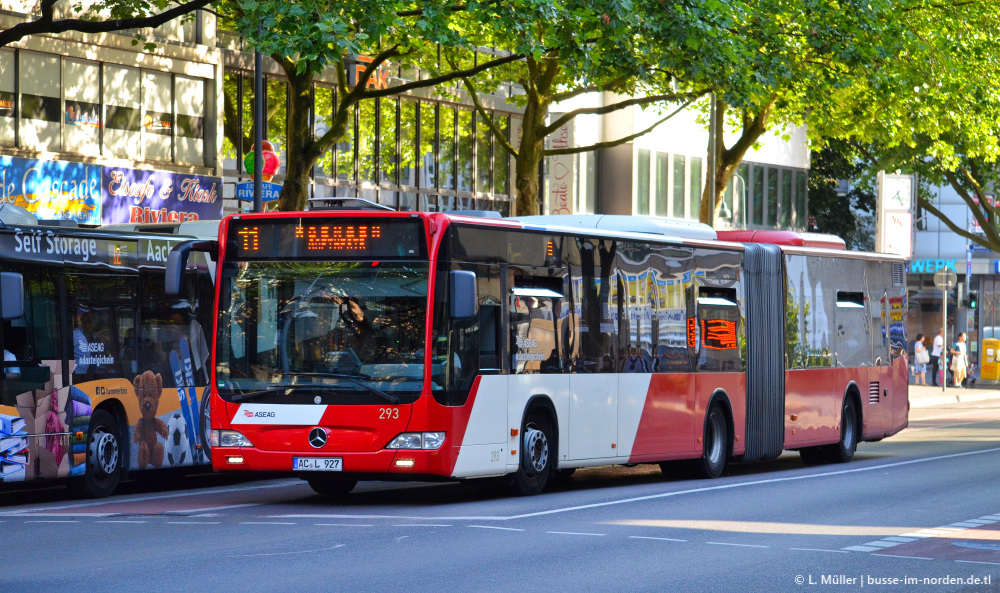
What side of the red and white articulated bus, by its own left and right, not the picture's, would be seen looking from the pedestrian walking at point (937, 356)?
back

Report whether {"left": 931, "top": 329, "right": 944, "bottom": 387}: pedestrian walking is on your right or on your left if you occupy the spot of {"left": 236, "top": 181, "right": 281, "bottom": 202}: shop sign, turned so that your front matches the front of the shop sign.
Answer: on your left

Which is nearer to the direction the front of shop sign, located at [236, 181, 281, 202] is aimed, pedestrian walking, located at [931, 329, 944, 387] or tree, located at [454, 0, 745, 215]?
the tree

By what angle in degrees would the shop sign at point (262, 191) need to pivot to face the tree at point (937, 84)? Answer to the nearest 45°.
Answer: approximately 90° to its left

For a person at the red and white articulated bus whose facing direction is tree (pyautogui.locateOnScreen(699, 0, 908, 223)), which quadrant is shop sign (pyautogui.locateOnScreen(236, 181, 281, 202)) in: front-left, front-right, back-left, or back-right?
front-left

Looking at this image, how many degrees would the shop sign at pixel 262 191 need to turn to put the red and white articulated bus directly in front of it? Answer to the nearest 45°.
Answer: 0° — it already faces it

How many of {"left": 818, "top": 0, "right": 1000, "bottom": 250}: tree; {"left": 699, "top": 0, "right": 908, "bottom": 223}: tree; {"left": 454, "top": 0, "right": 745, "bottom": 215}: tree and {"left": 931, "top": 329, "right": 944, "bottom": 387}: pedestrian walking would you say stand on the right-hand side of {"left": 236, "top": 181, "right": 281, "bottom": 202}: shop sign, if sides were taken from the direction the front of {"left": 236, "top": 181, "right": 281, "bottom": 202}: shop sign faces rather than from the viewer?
0

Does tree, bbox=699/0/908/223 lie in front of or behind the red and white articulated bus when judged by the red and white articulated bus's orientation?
behind

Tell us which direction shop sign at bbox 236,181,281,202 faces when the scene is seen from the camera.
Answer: facing the viewer

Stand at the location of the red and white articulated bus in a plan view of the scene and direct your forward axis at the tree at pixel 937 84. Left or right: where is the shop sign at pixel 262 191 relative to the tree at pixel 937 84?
left

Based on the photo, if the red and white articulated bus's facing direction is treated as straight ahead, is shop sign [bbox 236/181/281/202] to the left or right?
on its right

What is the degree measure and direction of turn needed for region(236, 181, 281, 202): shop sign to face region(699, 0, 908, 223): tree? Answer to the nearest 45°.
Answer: approximately 90° to its left

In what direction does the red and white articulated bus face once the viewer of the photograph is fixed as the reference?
facing the viewer and to the left of the viewer

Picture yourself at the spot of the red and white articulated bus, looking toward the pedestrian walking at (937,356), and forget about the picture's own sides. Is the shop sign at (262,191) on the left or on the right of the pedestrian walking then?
left

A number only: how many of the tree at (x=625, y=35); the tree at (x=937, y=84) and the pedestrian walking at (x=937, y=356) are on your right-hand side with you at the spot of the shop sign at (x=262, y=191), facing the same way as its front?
0

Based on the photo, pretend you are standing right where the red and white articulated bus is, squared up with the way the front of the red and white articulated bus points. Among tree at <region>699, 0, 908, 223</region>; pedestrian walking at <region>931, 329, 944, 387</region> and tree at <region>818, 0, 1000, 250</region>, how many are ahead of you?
0

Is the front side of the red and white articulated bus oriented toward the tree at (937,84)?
no

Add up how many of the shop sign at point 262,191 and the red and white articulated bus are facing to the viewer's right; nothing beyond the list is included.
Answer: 0

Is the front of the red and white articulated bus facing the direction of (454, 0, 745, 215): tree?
no
